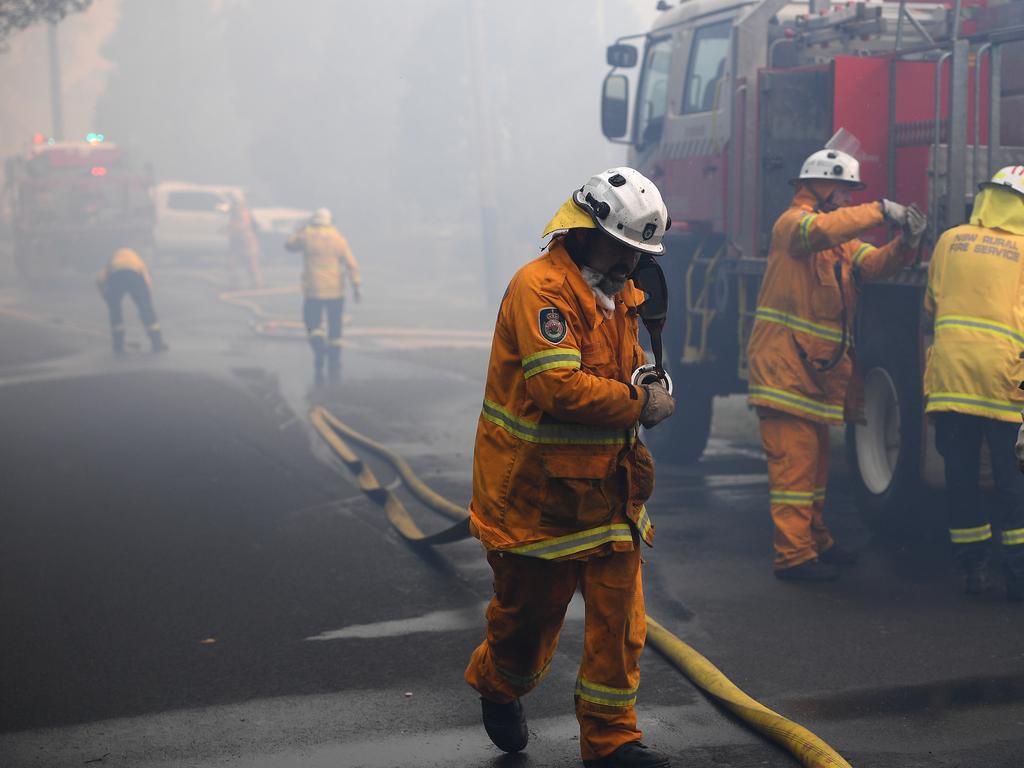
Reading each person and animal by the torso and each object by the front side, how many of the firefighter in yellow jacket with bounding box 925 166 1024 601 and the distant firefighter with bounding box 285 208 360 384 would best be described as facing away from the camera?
2

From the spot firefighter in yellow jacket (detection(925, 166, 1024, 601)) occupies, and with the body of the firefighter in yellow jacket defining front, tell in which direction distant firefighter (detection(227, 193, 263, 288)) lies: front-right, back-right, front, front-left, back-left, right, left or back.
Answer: front-left

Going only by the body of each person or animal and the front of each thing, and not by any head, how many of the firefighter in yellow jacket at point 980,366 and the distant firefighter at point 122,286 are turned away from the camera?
2

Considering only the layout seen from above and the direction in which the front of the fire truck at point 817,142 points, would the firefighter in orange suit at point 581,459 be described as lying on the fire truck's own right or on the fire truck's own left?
on the fire truck's own left

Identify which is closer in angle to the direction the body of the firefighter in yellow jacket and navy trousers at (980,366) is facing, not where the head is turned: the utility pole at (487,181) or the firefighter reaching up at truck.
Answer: the utility pole

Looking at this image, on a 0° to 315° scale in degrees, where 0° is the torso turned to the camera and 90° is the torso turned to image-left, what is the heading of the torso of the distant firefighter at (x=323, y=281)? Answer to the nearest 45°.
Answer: approximately 180°

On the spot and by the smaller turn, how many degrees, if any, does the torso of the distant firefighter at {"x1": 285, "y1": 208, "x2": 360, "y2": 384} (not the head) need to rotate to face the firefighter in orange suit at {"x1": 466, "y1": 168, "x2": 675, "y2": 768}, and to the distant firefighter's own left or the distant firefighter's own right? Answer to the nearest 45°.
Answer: approximately 180°

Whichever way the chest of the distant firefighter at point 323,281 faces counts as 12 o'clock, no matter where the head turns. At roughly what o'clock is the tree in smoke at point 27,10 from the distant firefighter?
The tree in smoke is roughly at 11 o'clock from the distant firefighter.

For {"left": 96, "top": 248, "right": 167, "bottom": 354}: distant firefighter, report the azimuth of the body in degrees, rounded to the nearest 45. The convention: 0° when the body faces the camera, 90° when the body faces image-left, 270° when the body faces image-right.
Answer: approximately 180°

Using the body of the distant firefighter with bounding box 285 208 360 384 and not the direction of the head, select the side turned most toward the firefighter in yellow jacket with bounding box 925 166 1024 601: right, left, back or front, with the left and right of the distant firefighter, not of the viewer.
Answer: back

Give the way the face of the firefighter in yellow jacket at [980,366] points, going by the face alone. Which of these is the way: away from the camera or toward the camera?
away from the camera
